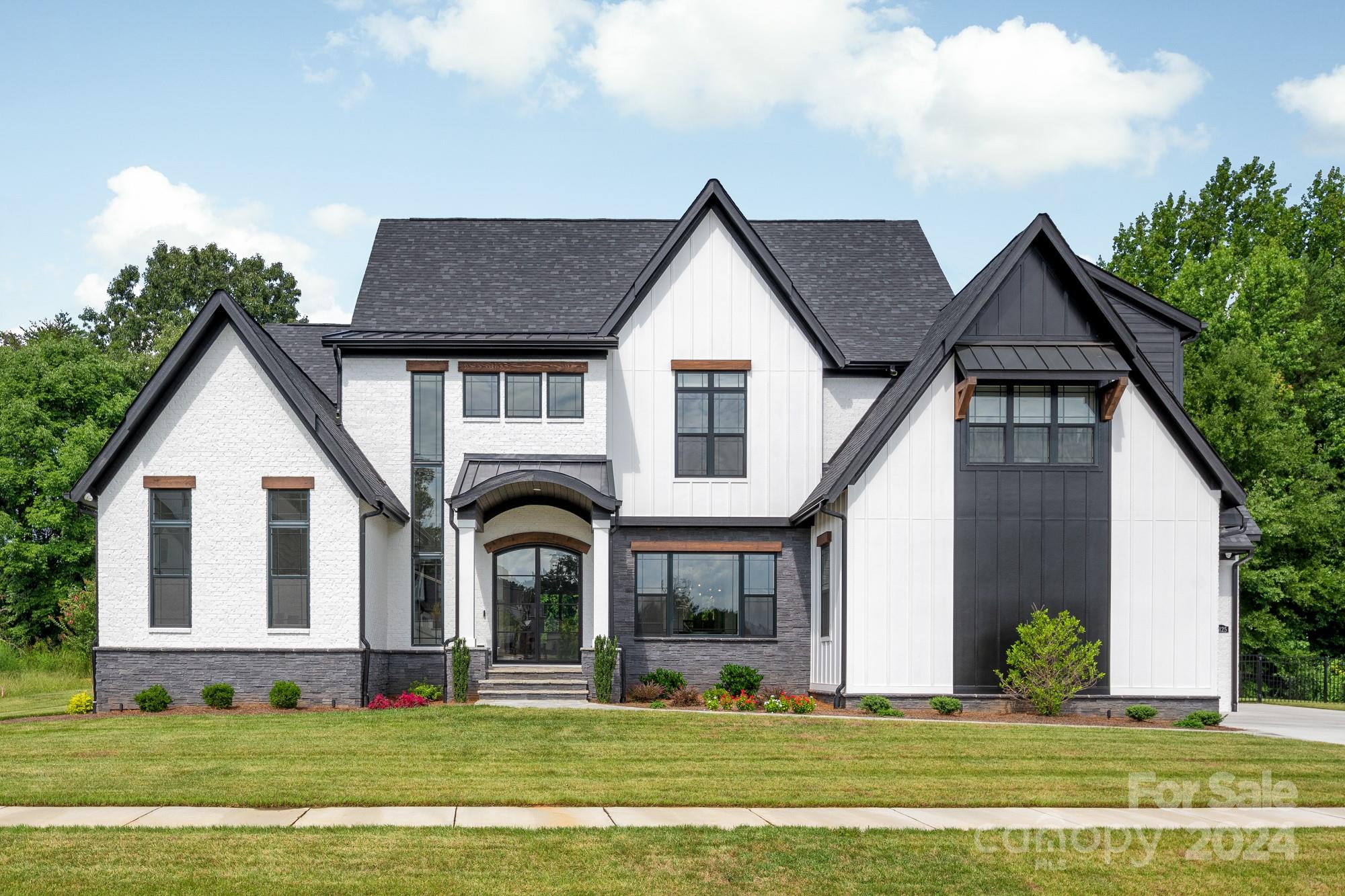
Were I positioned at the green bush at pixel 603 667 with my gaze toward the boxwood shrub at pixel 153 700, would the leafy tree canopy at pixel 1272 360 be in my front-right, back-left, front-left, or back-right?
back-right

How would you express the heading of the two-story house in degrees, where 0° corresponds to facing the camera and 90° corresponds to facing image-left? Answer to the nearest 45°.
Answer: approximately 0°
